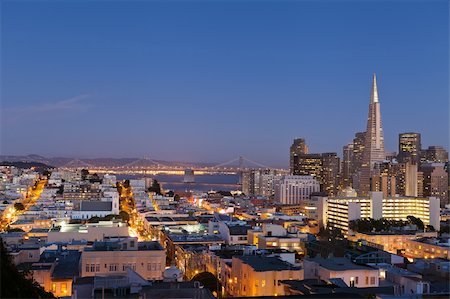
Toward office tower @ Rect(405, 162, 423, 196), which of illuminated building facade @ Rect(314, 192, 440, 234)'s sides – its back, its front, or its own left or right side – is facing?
back

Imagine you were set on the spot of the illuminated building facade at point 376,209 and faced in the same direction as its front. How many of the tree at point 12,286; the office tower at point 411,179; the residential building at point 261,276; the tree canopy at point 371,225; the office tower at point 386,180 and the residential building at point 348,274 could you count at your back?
2

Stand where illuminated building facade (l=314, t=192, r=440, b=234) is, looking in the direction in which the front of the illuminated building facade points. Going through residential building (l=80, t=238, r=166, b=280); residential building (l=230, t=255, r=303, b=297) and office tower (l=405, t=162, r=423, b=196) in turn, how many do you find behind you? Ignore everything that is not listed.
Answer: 1

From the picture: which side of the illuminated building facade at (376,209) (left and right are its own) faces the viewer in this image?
front

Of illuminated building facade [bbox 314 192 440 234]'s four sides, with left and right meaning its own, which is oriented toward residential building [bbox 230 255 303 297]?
front

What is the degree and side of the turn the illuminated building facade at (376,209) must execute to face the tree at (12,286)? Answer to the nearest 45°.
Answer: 0° — it already faces it

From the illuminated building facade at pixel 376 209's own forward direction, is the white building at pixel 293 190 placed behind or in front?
behind

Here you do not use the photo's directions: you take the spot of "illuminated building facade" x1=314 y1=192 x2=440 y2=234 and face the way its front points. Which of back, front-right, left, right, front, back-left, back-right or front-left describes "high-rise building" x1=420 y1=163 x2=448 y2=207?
back

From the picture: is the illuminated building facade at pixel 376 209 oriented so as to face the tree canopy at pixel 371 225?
yes

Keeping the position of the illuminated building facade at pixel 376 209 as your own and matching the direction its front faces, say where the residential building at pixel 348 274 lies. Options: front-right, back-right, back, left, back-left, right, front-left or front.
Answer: front

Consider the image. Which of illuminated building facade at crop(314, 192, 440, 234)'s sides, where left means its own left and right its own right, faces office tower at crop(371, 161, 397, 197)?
back

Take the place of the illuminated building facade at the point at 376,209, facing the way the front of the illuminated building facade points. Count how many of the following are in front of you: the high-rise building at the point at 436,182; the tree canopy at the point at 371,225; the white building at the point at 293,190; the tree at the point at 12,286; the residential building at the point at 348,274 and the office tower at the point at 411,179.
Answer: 3

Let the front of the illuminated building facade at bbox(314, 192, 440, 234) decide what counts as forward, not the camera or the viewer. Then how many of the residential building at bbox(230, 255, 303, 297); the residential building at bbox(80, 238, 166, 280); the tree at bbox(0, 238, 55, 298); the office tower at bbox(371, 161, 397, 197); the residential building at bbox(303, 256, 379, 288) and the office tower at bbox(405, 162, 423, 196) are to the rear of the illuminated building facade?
2

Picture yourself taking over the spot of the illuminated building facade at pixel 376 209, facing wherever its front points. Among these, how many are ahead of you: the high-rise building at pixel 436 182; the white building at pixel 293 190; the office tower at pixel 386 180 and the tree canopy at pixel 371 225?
1

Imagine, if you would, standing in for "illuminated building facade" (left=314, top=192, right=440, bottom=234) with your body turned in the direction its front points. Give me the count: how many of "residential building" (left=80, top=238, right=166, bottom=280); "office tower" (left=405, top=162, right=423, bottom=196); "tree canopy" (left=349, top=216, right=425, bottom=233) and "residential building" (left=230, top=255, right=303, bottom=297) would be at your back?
1

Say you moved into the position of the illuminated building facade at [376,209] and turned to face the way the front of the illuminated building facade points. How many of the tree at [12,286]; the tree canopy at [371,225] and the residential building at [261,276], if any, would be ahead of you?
3
